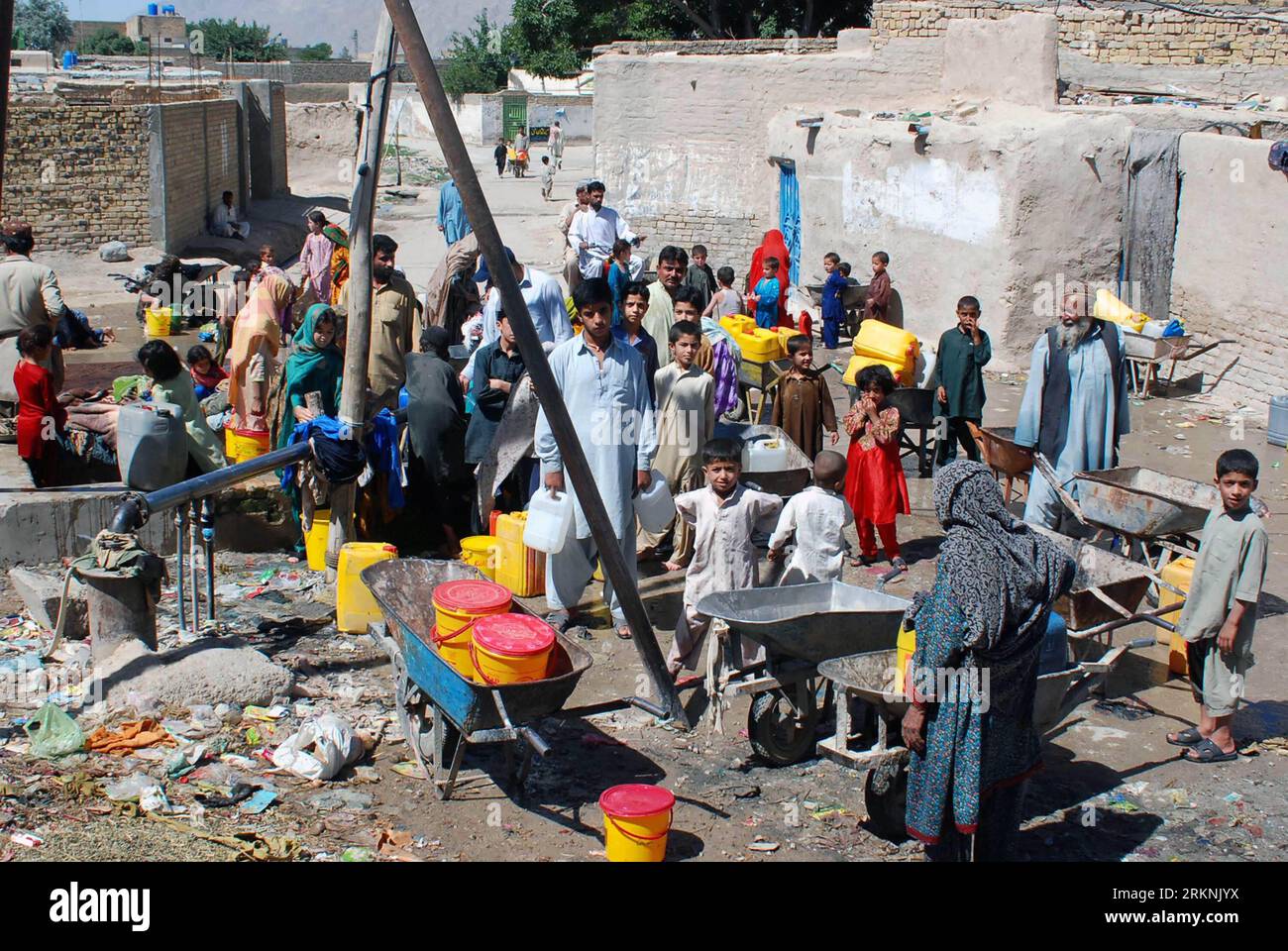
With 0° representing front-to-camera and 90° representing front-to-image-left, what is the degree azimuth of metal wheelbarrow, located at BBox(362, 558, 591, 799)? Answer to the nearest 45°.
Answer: approximately 135°

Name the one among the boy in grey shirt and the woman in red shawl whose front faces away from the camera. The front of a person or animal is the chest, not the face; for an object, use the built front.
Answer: the woman in red shawl

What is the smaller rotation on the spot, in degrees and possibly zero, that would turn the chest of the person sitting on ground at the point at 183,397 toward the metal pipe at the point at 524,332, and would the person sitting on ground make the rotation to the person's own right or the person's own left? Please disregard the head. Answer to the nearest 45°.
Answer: approximately 135° to the person's own left

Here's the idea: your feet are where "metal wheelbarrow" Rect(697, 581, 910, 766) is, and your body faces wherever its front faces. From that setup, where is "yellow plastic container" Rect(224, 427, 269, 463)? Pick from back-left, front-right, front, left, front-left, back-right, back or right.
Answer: right

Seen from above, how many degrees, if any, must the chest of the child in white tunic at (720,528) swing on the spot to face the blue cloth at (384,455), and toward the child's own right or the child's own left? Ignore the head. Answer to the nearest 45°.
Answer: approximately 135° to the child's own right

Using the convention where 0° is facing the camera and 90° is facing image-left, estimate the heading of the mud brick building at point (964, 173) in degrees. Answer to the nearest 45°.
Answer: approximately 45°
